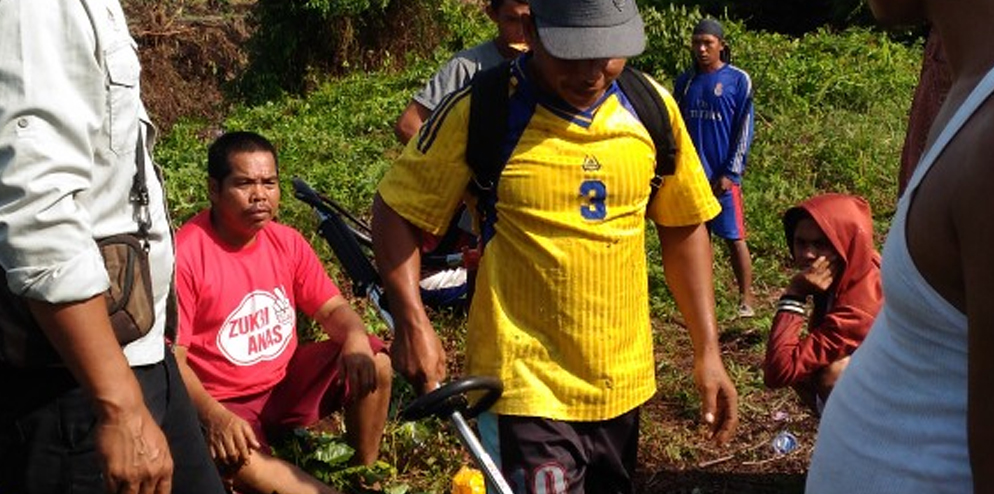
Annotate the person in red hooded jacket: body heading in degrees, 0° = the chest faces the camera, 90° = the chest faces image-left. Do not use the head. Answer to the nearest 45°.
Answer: approximately 45°

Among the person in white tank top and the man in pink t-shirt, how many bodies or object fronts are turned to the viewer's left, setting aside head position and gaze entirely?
1

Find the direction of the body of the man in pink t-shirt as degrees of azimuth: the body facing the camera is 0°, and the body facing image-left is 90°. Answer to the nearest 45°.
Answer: approximately 315°

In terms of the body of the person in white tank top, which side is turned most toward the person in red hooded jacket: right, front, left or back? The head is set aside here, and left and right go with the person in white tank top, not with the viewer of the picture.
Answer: right

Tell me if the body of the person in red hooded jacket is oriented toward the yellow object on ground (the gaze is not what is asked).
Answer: yes

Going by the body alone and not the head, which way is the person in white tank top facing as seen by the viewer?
to the viewer's left

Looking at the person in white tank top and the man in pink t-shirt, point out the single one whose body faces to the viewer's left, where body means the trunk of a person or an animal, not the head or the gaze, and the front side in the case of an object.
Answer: the person in white tank top

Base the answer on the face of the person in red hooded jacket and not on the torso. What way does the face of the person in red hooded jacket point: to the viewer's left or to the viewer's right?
to the viewer's left
